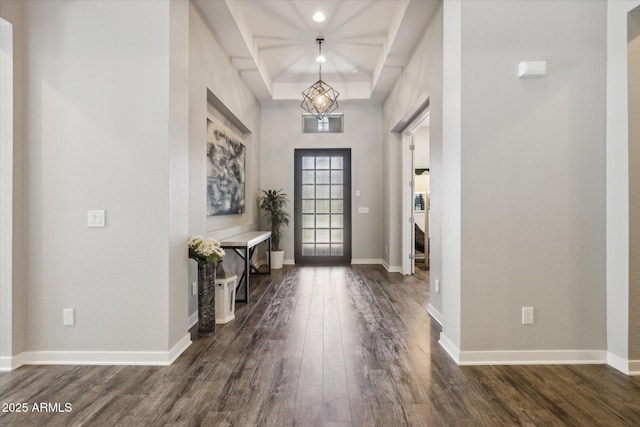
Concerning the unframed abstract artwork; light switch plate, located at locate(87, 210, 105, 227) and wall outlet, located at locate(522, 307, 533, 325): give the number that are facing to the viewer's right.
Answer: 1

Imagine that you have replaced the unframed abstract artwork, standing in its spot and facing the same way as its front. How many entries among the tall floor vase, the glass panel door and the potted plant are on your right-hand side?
1

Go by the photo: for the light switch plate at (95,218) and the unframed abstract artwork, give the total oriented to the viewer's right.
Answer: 1

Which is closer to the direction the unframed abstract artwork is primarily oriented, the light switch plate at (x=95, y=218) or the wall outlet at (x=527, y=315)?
the wall outlet

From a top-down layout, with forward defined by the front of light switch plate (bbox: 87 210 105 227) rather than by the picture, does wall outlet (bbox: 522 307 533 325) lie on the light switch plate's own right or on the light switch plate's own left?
on the light switch plate's own left

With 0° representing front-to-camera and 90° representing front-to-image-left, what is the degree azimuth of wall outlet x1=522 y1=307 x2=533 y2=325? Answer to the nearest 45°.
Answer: approximately 0°

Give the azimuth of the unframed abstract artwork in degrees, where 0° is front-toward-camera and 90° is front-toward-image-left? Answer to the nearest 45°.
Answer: approximately 270°

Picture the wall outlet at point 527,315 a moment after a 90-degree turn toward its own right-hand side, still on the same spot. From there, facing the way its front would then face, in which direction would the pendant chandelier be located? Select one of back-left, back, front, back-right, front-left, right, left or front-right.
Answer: front-right

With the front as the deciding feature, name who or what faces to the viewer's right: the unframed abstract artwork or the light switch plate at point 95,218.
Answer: the unframed abstract artwork

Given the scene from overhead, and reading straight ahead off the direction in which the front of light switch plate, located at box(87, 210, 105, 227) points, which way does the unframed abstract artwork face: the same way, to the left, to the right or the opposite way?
to the left

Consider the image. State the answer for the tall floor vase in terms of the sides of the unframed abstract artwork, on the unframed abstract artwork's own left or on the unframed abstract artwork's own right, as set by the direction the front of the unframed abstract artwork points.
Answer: on the unframed abstract artwork's own right

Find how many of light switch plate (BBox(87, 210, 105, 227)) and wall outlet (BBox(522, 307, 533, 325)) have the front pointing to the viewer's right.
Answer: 0

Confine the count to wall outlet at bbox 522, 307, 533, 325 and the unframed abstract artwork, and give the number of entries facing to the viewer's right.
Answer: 1

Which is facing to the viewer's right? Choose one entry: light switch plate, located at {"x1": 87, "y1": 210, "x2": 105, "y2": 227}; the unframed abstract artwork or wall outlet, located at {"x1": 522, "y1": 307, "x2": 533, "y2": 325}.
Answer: the unframed abstract artwork
